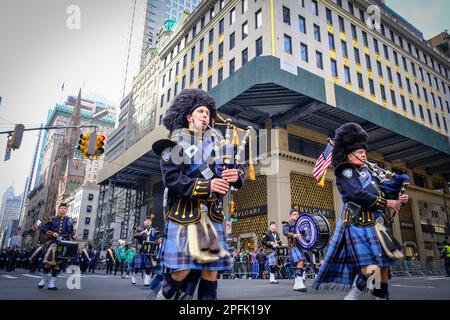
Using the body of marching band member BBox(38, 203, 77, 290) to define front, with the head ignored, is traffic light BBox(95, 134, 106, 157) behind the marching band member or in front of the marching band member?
behind

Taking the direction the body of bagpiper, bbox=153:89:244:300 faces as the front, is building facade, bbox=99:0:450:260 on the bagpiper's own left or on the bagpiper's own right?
on the bagpiper's own left

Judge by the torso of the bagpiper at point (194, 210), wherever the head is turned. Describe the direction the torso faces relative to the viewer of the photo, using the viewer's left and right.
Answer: facing the viewer and to the right of the viewer

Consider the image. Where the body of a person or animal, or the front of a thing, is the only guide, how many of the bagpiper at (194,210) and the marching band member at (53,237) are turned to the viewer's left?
0

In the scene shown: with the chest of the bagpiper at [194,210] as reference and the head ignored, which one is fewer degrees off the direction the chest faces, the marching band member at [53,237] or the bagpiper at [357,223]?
the bagpiper

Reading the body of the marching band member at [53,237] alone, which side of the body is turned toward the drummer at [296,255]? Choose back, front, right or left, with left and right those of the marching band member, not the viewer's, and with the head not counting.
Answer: left

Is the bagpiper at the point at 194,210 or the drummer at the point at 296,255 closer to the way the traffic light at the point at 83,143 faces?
the bagpiper

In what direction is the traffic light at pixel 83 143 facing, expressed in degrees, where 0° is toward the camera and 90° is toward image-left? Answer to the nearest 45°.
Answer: approximately 45°

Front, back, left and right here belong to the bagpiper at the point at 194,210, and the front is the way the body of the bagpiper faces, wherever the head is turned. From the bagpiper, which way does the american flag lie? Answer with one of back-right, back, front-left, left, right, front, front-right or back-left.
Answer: left

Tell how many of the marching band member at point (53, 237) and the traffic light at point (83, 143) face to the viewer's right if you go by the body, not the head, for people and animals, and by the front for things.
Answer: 0

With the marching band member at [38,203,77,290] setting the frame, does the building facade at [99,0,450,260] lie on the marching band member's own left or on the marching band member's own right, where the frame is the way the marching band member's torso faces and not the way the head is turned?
on the marching band member's own left

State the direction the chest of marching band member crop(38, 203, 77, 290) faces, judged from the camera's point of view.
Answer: toward the camera

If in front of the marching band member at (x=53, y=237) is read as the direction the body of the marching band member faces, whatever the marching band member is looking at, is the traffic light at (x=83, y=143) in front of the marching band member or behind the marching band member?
behind

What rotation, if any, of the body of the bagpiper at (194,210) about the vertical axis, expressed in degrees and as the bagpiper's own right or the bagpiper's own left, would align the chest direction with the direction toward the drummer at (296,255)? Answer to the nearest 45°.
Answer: approximately 90° to the bagpiper's own left

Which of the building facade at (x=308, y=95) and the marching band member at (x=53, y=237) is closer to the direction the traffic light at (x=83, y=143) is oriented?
the marching band member
